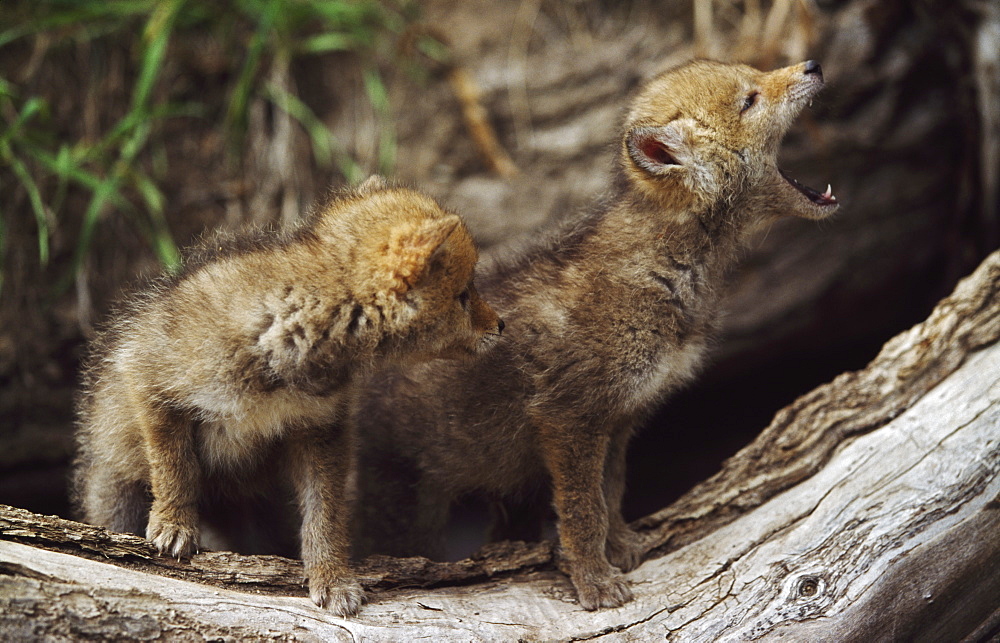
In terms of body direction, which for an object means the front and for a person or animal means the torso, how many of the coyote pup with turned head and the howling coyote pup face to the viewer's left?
0

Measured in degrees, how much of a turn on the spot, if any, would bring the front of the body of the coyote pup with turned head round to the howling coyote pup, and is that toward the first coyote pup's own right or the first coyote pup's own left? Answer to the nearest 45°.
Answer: approximately 45° to the first coyote pup's own left

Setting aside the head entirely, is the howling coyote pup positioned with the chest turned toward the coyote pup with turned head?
no

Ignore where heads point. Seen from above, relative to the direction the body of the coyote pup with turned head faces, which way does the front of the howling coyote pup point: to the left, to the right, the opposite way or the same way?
the same way

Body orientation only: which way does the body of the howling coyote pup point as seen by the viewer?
to the viewer's right
